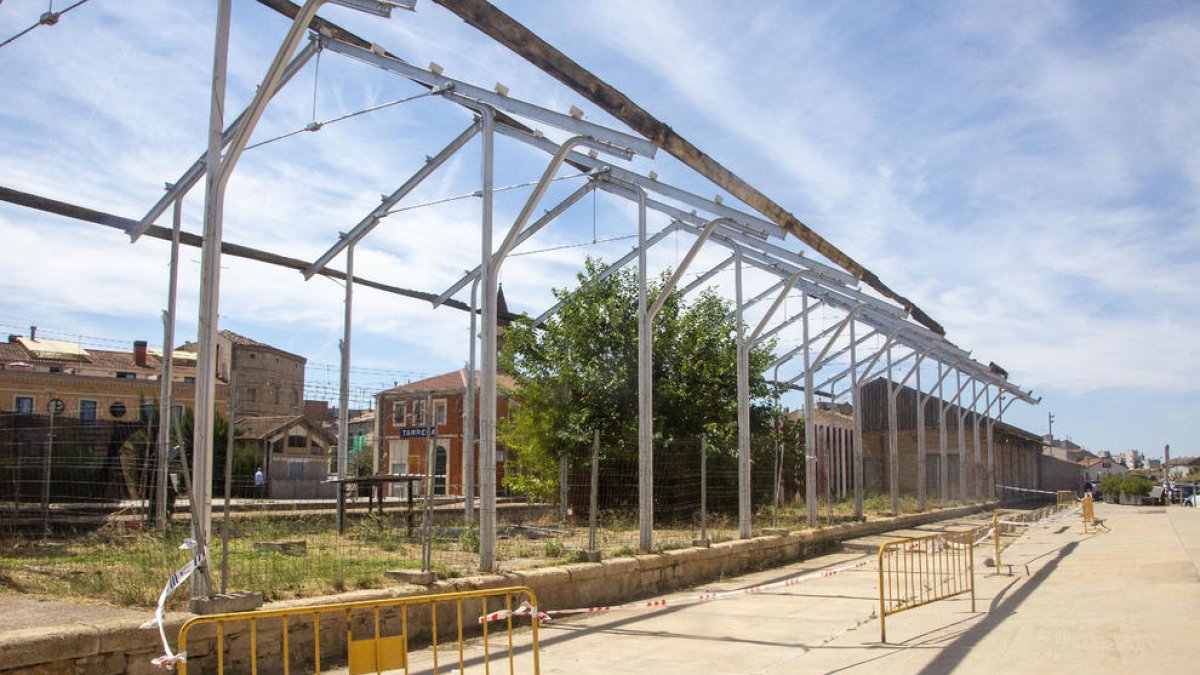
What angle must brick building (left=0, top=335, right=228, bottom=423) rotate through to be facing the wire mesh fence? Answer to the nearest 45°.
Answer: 0° — it already faces it

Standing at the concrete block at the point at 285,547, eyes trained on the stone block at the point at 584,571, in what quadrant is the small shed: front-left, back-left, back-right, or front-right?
back-left

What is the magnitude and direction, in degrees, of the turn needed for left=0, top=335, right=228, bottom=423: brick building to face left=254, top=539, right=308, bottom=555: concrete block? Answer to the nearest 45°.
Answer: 0° — it already faces it

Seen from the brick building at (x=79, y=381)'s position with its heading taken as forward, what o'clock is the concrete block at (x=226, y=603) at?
The concrete block is roughly at 12 o'clock from the brick building.

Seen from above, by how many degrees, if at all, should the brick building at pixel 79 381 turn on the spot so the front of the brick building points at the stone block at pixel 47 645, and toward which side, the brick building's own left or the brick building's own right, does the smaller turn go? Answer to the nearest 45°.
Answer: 0° — it already faces it

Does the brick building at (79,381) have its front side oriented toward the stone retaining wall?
yes

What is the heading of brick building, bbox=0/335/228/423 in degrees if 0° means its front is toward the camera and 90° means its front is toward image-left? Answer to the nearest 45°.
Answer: approximately 0°
